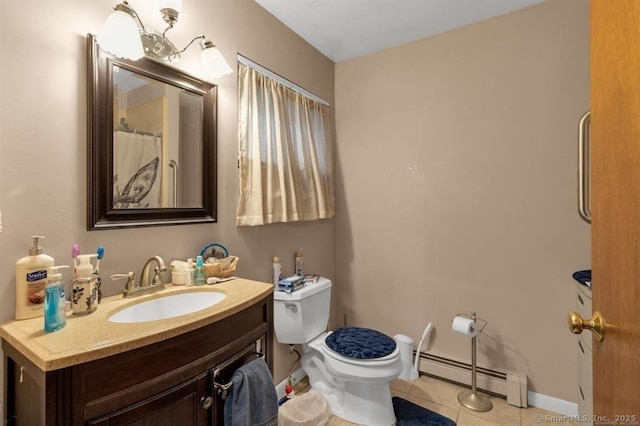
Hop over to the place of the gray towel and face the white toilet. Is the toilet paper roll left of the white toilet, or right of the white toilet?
right

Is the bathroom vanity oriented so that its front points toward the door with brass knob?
yes

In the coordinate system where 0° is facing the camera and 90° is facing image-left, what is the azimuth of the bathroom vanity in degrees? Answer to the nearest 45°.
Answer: approximately 315°

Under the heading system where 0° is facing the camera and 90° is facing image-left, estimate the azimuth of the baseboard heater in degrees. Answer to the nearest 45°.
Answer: approximately 45°

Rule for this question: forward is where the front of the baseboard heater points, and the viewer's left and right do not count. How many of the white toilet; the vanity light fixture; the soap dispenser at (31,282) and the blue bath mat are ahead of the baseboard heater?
4
